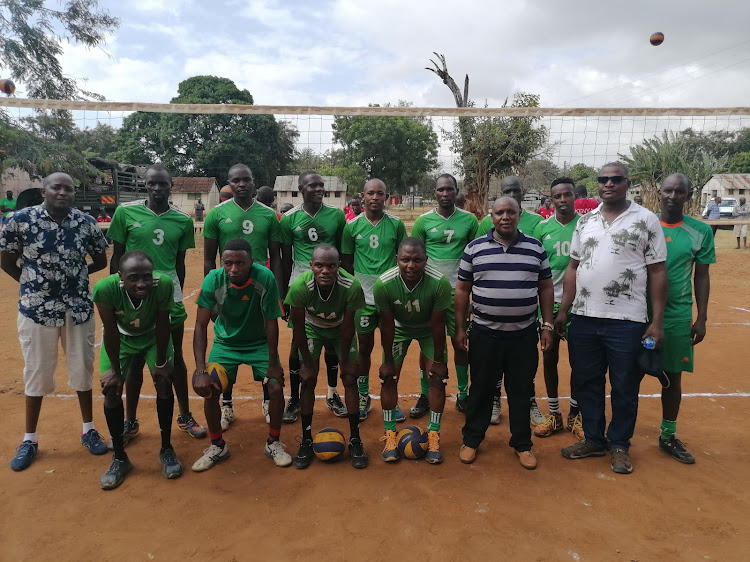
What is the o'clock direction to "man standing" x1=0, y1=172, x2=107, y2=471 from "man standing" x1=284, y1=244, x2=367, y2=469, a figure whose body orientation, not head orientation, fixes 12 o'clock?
"man standing" x1=0, y1=172, x2=107, y2=471 is roughly at 3 o'clock from "man standing" x1=284, y1=244, x2=367, y2=469.

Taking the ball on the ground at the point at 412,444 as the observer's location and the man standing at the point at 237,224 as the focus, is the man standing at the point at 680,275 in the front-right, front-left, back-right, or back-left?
back-right

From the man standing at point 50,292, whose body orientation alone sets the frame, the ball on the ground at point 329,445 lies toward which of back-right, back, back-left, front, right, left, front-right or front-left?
front-left

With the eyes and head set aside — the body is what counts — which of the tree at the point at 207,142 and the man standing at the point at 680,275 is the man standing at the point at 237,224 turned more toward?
the man standing

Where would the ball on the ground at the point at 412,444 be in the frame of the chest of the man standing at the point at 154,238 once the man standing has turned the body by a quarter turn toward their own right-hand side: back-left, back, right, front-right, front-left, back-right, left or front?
back-left

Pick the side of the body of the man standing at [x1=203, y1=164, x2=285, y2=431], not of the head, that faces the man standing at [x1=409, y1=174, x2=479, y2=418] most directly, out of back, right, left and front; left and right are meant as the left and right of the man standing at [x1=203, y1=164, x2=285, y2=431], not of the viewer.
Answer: left

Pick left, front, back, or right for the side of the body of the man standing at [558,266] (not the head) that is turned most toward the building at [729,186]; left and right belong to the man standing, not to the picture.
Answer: back

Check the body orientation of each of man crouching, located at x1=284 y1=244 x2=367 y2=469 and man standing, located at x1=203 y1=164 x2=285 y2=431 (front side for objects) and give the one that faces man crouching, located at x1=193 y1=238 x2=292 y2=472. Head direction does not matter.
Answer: man standing, located at x1=203 y1=164 x2=285 y2=431

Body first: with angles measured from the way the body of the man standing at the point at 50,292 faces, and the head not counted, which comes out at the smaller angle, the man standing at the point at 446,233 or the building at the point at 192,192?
the man standing

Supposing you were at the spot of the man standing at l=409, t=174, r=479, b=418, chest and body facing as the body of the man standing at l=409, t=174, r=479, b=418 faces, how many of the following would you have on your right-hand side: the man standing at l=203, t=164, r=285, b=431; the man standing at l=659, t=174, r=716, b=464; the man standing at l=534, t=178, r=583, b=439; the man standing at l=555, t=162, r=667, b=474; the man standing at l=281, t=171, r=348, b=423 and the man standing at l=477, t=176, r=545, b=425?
2

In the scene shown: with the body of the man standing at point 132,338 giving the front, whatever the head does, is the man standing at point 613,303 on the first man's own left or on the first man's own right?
on the first man's own left

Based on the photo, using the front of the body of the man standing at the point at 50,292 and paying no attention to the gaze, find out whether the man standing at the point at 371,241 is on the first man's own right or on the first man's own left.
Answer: on the first man's own left
